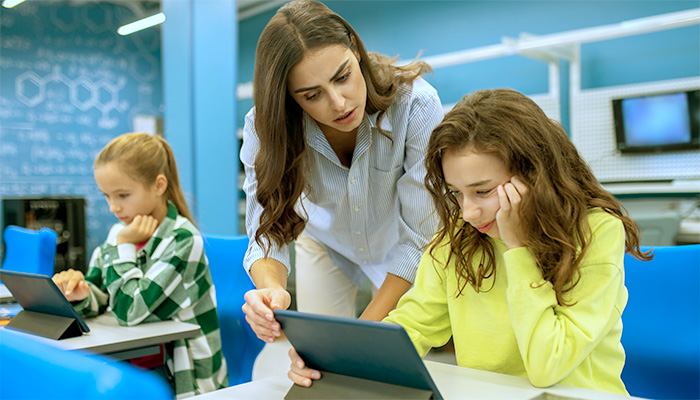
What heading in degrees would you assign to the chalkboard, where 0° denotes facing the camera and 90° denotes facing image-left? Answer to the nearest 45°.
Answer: approximately 0°

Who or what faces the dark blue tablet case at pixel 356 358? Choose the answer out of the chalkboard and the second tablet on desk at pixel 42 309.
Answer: the chalkboard

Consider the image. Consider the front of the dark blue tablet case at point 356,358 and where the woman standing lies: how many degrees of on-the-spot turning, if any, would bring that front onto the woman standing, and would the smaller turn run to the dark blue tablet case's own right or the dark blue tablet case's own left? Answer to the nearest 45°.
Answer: approximately 45° to the dark blue tablet case's own left

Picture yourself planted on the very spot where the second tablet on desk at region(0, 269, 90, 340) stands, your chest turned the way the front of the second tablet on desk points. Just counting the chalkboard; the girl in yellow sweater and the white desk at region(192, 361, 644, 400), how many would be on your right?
2

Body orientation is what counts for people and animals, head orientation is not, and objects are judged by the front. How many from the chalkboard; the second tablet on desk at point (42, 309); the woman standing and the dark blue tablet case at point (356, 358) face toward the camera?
2

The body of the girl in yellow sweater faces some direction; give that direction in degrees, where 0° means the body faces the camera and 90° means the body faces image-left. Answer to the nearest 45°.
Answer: approximately 45°

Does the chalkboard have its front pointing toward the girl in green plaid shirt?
yes
